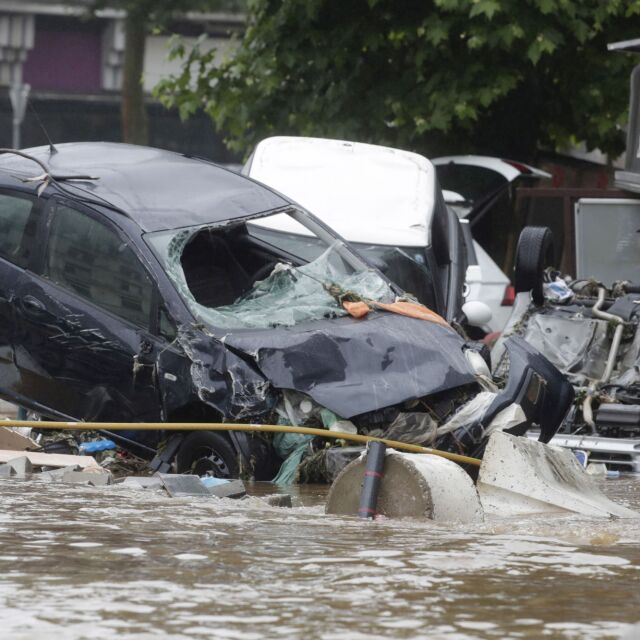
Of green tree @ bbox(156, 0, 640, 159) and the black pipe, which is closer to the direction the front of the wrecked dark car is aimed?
the black pipe

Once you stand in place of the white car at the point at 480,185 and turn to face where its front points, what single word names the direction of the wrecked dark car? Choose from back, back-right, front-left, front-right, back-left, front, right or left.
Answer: left

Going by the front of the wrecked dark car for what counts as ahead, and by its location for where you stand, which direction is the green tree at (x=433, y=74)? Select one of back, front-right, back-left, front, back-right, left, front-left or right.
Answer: back-left

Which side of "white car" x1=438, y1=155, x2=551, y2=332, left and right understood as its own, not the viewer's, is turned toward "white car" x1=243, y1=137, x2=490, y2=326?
left

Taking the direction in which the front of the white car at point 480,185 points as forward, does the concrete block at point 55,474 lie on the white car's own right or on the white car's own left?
on the white car's own left

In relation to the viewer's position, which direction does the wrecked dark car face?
facing the viewer and to the right of the viewer

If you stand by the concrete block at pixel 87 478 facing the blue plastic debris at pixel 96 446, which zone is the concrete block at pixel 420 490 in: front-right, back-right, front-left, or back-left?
back-right

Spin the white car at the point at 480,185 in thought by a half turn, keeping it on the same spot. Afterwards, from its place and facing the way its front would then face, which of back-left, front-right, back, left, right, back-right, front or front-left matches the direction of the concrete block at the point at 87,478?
right
